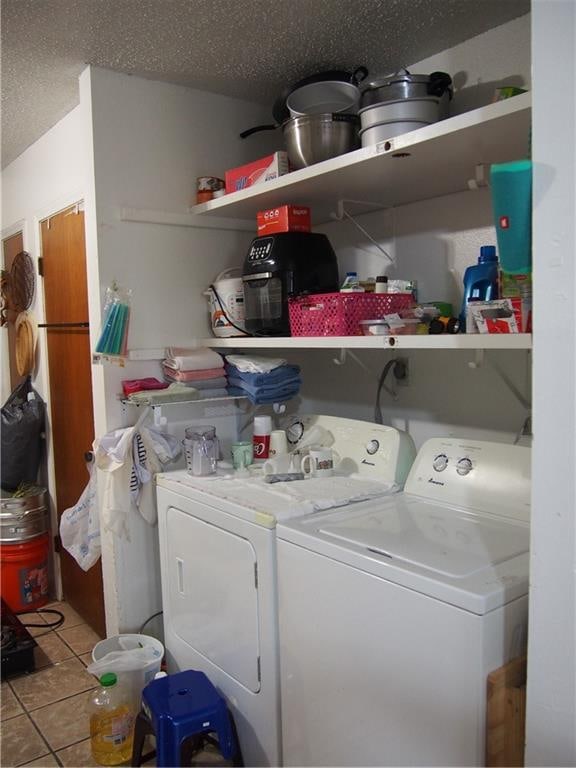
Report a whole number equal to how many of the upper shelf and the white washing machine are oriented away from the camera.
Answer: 0

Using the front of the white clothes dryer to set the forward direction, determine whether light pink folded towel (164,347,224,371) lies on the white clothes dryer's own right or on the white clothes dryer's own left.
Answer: on the white clothes dryer's own right

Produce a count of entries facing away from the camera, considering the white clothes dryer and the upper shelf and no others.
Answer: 0

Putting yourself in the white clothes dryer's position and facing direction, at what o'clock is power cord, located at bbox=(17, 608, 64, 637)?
The power cord is roughly at 3 o'clock from the white clothes dryer.

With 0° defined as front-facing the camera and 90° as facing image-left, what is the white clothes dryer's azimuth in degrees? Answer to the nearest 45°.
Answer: approximately 45°

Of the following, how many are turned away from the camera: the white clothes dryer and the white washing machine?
0

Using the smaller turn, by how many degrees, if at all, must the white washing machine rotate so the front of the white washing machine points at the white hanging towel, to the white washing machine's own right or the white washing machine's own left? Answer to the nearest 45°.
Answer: approximately 90° to the white washing machine's own right

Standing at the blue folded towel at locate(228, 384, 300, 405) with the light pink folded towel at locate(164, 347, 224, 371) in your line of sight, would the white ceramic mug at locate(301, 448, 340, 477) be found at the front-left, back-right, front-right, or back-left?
back-left

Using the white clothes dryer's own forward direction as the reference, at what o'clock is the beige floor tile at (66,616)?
The beige floor tile is roughly at 3 o'clock from the white clothes dryer.

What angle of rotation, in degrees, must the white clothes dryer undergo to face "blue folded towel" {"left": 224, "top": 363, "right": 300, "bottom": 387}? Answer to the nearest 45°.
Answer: approximately 135° to its right

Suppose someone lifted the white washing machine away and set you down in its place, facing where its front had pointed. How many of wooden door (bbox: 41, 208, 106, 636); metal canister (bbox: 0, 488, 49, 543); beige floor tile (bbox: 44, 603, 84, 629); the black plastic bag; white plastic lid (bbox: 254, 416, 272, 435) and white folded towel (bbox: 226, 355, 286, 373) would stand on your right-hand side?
6

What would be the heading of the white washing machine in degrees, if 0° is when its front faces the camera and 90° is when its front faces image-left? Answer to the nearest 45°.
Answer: approximately 45°
